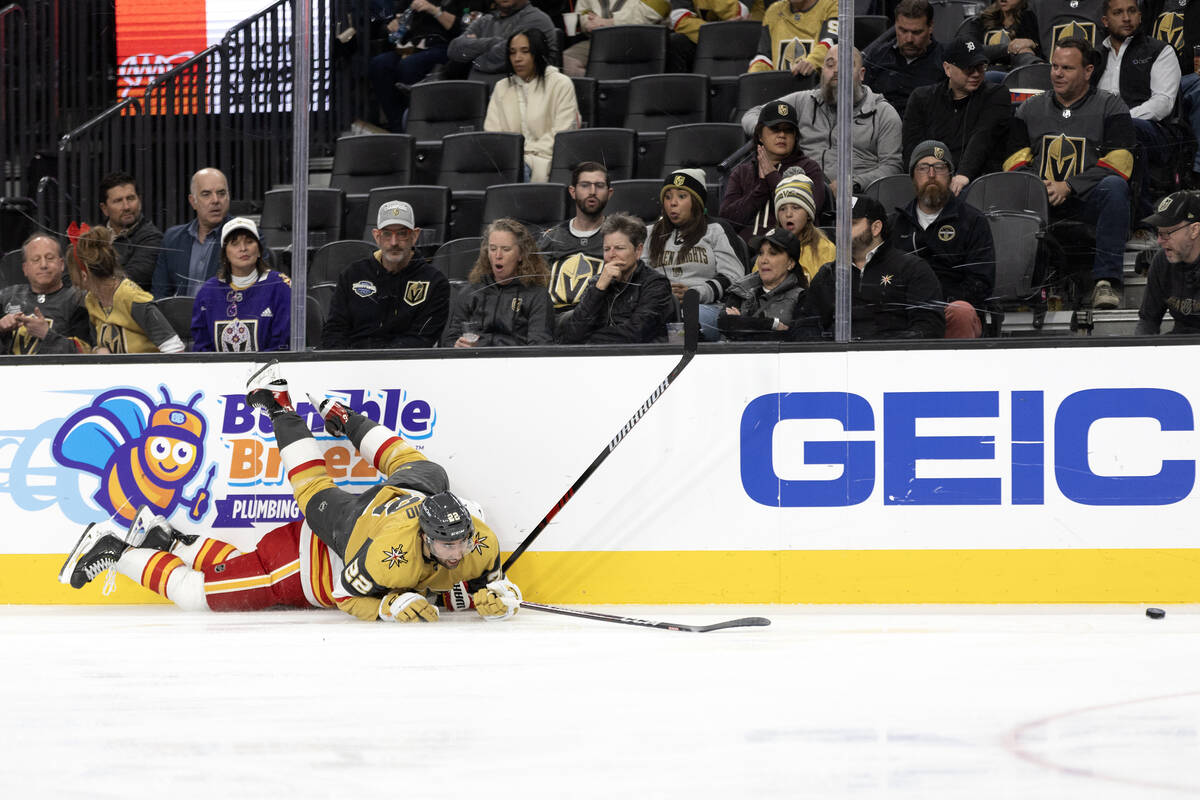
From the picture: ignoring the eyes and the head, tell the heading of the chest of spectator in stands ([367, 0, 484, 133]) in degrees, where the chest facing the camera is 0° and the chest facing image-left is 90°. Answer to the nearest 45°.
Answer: approximately 45°

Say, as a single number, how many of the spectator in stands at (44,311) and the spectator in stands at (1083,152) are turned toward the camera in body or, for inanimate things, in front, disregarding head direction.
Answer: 2

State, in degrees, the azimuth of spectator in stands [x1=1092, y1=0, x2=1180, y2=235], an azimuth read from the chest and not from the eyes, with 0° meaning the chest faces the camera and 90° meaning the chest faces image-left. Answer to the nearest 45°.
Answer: approximately 45°

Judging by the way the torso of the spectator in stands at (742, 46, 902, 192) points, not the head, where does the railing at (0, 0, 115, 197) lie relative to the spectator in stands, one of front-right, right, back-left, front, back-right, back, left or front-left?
front-right

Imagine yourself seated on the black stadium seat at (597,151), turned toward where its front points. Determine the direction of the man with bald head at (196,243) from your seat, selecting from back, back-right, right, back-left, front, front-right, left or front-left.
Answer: right

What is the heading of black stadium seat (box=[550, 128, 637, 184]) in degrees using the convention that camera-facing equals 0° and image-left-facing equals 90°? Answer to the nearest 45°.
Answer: approximately 0°

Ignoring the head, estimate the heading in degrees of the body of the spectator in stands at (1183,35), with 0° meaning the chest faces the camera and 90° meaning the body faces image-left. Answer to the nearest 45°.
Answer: approximately 45°

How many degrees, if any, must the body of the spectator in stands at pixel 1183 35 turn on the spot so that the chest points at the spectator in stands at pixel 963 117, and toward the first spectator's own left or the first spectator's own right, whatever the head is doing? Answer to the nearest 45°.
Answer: approximately 45° to the first spectator's own right

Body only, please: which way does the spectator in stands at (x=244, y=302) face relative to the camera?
toward the camera

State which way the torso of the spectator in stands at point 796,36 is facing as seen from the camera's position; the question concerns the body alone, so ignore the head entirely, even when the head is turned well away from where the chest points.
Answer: toward the camera

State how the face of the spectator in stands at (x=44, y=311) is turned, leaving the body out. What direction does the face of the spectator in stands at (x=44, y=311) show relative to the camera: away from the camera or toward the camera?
toward the camera

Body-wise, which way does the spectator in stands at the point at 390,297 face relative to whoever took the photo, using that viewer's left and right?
facing the viewer

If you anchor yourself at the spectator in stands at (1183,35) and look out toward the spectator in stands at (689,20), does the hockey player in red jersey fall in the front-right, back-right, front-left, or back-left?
front-left
